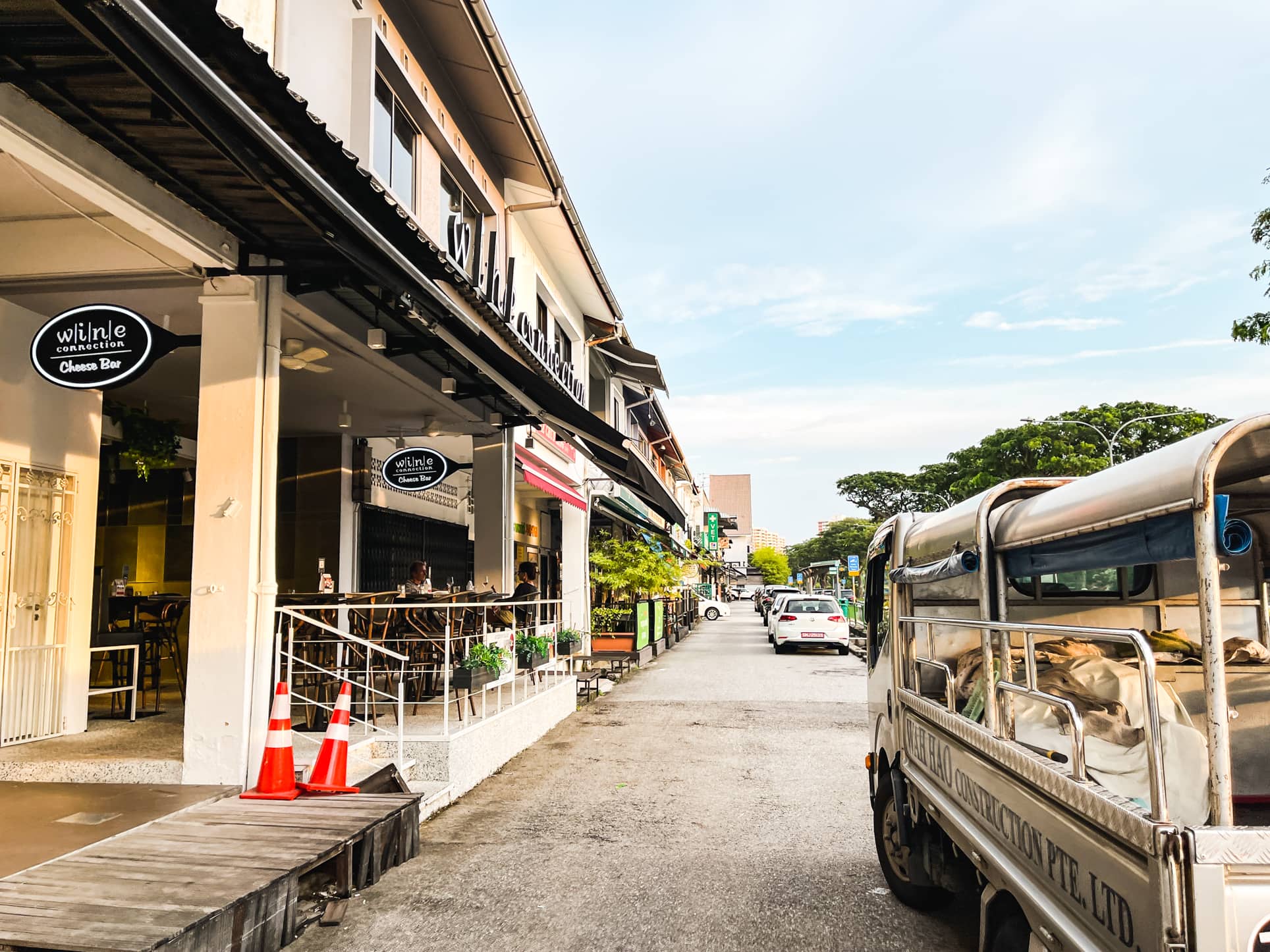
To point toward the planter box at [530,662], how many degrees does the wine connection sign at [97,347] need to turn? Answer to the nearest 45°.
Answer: approximately 135° to its left

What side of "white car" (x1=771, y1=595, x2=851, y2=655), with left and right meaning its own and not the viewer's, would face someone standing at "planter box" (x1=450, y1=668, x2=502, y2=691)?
back

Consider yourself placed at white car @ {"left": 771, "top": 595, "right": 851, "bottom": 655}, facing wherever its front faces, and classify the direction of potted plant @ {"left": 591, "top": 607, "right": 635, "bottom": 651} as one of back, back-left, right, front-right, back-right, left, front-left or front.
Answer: back-left

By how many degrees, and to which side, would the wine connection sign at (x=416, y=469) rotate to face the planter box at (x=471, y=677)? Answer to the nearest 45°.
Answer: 0° — it already faces it

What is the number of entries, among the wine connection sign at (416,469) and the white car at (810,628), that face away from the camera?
1

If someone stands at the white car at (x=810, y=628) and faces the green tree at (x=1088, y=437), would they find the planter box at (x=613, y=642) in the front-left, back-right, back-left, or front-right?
back-left

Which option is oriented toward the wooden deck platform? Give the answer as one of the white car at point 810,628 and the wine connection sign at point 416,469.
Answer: the wine connection sign

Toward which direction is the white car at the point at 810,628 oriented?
away from the camera

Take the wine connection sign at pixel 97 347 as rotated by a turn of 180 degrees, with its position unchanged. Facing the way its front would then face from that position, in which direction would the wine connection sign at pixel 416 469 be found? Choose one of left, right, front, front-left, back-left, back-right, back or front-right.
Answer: front-right

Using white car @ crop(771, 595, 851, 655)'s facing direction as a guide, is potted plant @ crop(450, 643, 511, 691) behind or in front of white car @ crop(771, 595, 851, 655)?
behind
